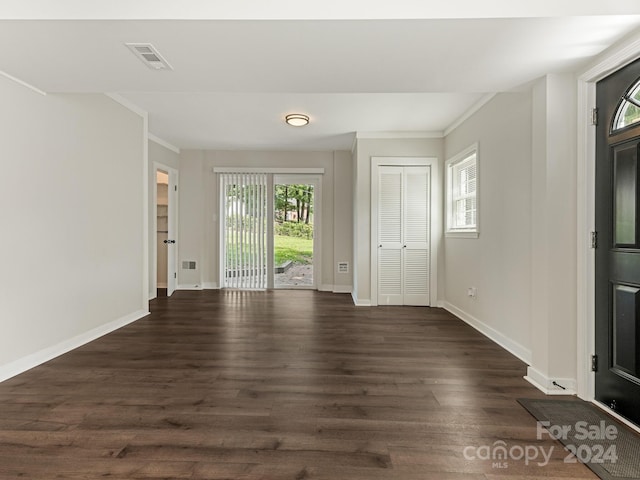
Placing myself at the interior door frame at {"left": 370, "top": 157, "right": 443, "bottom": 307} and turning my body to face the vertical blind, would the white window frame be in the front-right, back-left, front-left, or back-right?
back-left

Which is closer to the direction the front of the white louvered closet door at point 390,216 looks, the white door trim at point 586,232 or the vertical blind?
the white door trim

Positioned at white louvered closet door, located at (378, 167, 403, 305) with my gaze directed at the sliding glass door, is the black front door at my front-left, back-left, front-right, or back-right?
back-left

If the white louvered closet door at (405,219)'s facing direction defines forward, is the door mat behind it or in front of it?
in front

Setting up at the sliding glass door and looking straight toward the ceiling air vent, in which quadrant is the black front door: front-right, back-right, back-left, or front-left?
front-left

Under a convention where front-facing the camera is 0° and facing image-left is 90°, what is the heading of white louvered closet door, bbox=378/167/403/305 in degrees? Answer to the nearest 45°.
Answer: approximately 0°

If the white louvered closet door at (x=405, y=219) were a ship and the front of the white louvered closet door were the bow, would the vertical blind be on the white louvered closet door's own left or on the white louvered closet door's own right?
on the white louvered closet door's own right

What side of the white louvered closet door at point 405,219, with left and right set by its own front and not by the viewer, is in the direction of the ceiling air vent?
front

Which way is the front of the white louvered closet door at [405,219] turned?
toward the camera

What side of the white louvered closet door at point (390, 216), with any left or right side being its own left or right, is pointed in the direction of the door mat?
front
